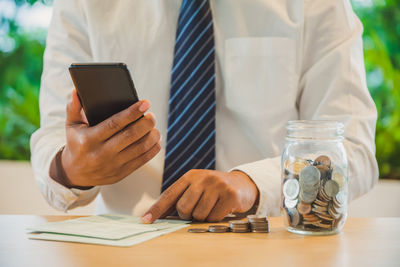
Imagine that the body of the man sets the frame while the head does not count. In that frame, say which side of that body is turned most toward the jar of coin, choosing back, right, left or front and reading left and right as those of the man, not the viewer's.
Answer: front

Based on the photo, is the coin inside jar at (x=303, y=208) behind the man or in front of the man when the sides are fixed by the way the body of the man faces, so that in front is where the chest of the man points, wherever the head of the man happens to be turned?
in front

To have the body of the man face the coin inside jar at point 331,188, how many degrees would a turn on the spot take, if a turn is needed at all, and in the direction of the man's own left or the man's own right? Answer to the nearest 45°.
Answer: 0° — they already face it

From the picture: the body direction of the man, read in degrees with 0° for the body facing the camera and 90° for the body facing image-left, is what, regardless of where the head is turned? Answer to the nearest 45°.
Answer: approximately 0°

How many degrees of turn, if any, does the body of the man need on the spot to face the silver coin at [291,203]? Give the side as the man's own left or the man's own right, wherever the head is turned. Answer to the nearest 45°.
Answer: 0° — they already face it

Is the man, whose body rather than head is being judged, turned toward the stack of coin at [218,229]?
yes

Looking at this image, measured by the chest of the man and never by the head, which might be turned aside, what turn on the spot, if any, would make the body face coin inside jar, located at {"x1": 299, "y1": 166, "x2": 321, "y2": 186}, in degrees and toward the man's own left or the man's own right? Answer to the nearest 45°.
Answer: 0° — they already face it

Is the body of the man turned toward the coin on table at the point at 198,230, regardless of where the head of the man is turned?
yes

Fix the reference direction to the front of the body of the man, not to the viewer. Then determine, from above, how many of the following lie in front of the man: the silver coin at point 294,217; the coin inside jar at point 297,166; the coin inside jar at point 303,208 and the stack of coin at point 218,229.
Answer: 4

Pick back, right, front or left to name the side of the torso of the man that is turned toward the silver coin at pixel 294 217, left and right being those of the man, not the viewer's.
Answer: front

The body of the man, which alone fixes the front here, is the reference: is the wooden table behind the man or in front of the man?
in front
